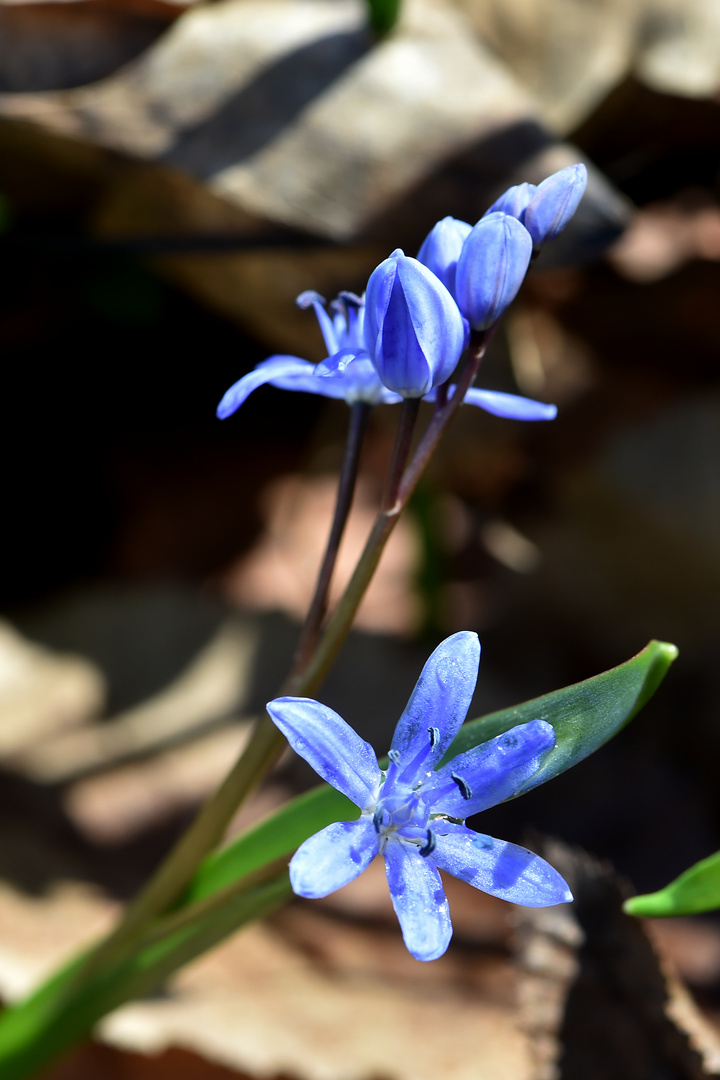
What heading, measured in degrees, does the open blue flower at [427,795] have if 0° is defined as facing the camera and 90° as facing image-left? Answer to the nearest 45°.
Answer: approximately 0°
